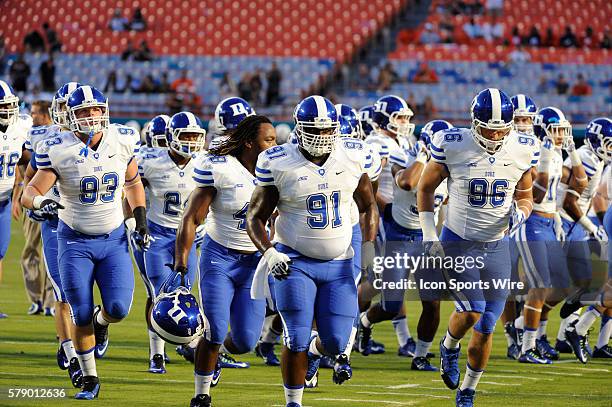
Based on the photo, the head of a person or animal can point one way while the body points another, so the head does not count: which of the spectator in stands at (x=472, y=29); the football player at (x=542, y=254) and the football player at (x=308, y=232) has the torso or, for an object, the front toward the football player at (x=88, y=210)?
the spectator in stands

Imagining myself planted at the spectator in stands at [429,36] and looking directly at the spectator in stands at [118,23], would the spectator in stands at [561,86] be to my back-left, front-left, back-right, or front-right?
back-left

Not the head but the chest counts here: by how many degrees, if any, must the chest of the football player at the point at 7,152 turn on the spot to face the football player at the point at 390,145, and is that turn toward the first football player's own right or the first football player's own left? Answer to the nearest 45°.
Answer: approximately 90° to the first football player's own left

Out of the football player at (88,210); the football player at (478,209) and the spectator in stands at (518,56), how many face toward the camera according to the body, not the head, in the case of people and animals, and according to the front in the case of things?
3

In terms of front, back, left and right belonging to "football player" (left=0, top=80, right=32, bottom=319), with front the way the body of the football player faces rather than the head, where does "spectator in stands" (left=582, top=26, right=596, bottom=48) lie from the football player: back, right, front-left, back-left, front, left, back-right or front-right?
back-left

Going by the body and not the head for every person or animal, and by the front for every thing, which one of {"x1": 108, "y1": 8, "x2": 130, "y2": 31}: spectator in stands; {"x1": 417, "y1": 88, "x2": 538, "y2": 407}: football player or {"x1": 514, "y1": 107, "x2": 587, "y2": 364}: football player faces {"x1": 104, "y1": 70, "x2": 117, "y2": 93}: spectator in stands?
{"x1": 108, "y1": 8, "x2": 130, "y2": 31}: spectator in stands

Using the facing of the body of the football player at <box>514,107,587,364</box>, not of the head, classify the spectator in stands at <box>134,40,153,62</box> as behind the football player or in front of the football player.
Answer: behind

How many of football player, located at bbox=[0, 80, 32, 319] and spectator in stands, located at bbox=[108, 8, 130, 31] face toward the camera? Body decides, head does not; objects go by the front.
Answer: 2

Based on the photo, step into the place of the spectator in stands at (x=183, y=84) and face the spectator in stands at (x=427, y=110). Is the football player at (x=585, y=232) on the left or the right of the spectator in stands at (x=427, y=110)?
right

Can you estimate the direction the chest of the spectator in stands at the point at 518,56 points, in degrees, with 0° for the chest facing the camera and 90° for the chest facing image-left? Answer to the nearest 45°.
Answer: approximately 0°

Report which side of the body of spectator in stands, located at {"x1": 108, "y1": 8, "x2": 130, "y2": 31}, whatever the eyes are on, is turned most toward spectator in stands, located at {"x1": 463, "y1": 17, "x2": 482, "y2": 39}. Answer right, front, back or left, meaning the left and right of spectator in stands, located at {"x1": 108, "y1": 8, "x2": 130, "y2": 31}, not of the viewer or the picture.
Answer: left

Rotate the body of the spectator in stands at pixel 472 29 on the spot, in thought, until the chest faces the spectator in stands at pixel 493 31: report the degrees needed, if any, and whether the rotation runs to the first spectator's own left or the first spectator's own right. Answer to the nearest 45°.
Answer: approximately 90° to the first spectator's own left
